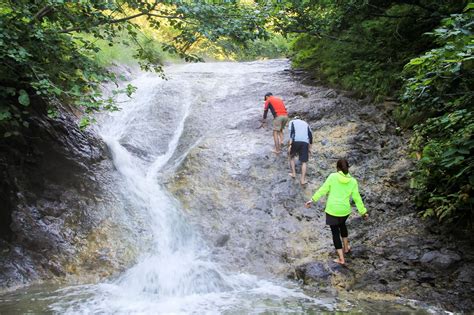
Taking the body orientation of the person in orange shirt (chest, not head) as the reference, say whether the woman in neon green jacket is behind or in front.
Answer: behind

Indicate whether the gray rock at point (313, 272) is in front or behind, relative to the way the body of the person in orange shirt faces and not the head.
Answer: behind

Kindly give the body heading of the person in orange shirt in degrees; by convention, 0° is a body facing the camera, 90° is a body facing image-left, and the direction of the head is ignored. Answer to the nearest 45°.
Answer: approximately 135°

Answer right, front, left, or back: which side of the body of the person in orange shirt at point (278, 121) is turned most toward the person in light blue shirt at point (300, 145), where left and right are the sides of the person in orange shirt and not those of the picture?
back
